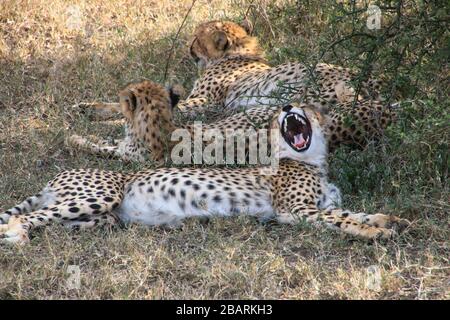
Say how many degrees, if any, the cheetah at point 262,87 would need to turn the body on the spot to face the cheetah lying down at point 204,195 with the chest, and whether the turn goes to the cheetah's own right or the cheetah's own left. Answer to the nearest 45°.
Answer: approximately 90° to the cheetah's own left

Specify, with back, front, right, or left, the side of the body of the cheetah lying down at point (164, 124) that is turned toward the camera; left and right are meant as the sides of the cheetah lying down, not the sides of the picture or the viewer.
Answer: left

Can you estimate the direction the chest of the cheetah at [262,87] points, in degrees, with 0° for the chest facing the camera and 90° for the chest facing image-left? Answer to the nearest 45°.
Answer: approximately 90°

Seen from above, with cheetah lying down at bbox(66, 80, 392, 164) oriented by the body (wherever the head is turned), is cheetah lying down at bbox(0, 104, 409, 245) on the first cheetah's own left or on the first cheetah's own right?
on the first cheetah's own left
